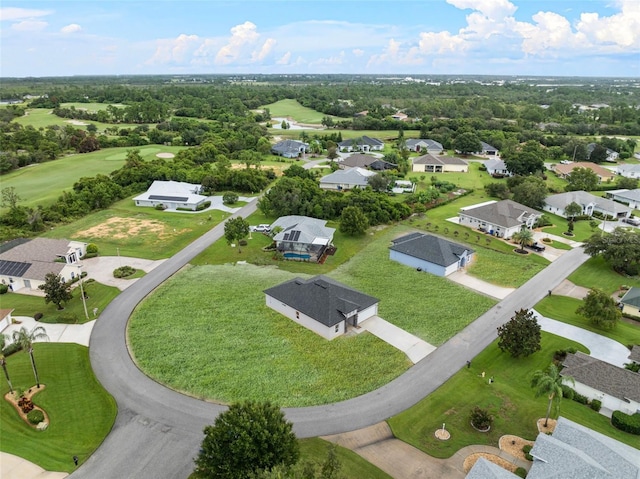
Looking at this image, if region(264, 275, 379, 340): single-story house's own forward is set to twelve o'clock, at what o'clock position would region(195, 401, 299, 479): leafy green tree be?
The leafy green tree is roughly at 2 o'clock from the single-story house.

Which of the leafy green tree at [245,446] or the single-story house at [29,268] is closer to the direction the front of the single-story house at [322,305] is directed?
the leafy green tree

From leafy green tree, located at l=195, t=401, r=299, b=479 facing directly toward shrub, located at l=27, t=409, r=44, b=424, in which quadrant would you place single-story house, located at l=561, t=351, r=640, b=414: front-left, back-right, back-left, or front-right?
back-right

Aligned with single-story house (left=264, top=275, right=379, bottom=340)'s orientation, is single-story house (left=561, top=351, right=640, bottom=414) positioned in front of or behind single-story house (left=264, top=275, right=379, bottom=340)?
in front

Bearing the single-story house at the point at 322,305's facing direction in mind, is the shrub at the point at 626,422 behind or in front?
in front

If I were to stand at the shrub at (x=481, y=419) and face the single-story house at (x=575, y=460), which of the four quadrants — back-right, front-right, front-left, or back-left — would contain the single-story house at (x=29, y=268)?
back-right

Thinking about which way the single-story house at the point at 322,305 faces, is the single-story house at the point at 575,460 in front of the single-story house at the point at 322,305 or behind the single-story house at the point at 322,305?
in front

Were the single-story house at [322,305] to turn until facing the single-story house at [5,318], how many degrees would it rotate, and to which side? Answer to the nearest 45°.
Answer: approximately 135° to its right

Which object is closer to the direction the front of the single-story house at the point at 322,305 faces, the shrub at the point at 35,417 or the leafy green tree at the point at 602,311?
the leafy green tree

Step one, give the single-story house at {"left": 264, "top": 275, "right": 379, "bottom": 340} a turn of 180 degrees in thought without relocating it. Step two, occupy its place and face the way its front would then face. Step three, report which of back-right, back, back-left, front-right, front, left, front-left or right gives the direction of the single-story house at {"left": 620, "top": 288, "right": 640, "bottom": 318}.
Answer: back-right

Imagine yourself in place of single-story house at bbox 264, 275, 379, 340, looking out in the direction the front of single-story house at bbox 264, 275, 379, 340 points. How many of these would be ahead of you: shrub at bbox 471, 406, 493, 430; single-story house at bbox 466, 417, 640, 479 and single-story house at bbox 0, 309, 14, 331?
2

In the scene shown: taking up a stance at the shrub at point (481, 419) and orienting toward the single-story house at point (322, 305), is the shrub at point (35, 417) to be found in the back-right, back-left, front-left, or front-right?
front-left

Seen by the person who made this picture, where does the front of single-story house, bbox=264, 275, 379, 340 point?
facing the viewer and to the right of the viewer

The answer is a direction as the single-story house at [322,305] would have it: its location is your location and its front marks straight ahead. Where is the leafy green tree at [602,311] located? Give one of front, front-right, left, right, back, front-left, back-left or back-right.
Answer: front-left

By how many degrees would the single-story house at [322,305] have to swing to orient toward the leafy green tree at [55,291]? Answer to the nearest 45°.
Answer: approximately 135° to its right

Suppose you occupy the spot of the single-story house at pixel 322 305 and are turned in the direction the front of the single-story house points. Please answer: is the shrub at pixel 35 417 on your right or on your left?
on your right
